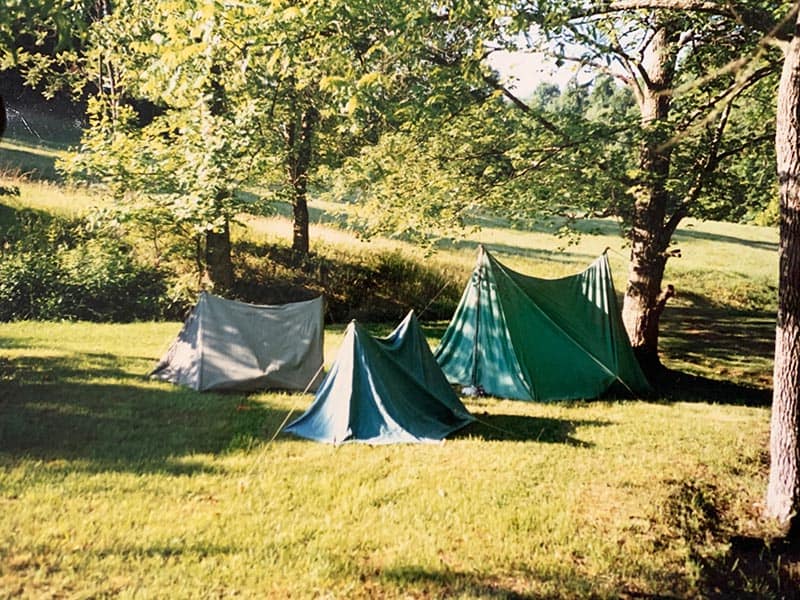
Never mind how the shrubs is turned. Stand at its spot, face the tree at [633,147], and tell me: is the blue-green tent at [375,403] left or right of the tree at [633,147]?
right

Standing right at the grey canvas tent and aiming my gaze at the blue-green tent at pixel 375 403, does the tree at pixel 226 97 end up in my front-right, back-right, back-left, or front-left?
back-left

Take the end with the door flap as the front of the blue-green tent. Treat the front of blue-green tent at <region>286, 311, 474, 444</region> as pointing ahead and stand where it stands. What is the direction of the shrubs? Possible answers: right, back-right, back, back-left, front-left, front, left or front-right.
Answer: right

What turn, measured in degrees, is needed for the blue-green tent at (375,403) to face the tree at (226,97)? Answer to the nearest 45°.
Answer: approximately 90° to its right

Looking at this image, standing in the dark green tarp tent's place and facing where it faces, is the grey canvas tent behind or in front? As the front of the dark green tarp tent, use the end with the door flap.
in front

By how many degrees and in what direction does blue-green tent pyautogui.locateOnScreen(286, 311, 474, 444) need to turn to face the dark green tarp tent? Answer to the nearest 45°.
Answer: approximately 180°

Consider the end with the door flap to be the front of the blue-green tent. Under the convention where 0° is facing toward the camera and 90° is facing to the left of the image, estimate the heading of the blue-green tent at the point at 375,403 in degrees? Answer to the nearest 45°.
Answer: approximately 45°

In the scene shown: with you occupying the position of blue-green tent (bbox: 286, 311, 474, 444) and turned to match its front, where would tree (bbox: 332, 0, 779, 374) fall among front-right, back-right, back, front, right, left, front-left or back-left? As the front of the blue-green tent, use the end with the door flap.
back

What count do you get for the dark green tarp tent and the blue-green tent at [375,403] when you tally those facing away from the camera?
0
